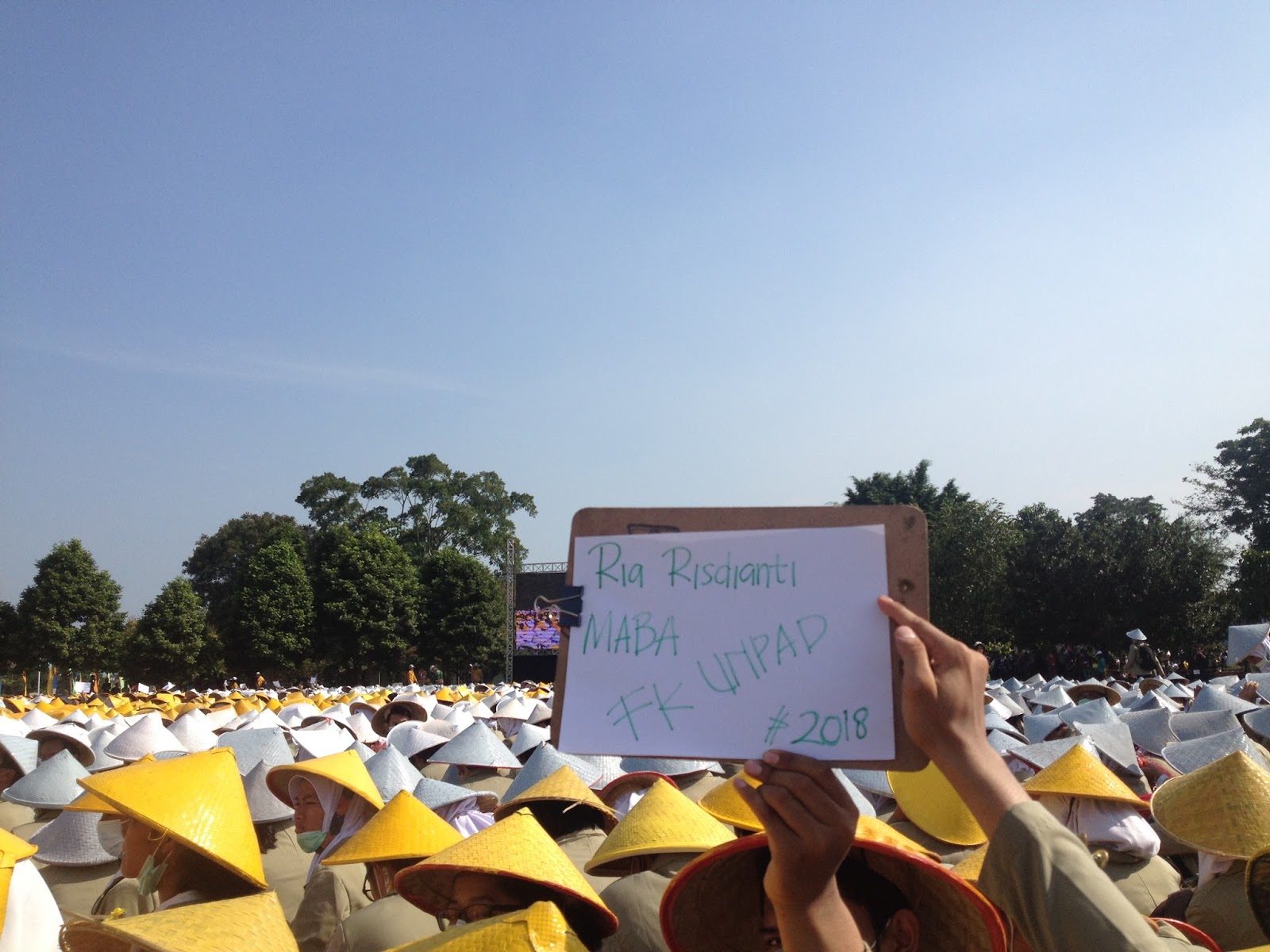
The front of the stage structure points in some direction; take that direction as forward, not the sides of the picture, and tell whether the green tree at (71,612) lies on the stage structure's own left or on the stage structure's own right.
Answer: on the stage structure's own right

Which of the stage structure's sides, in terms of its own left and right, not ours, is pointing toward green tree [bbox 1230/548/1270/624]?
left

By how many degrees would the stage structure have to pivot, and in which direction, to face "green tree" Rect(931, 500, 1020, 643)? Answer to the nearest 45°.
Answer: approximately 90° to its left

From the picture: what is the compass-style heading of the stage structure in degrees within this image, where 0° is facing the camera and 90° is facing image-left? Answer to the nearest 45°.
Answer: approximately 0°

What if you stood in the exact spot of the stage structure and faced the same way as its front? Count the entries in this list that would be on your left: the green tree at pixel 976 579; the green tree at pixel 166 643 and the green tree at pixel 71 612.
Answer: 1

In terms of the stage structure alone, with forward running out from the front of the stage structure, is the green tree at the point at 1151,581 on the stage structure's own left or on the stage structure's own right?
on the stage structure's own left

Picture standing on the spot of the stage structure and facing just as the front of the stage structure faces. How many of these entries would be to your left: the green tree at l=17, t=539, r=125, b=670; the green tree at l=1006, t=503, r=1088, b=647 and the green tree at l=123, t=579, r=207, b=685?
1

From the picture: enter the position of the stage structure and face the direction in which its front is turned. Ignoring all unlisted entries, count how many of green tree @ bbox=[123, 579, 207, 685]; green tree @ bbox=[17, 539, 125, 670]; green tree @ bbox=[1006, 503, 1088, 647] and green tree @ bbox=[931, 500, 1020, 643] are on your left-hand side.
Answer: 2
